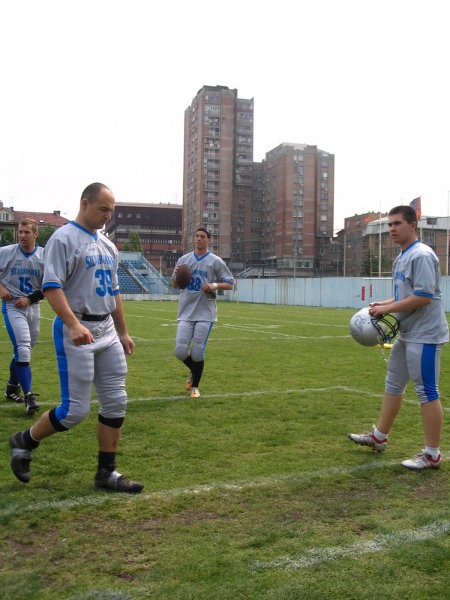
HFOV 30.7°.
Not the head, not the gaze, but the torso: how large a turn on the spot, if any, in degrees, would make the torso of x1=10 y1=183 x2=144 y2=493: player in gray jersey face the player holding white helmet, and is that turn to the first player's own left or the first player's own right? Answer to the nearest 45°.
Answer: approximately 45° to the first player's own left

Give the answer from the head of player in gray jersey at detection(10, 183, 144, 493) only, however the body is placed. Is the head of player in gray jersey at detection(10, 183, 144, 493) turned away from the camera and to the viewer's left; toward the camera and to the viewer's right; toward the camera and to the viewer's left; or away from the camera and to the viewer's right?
toward the camera and to the viewer's right

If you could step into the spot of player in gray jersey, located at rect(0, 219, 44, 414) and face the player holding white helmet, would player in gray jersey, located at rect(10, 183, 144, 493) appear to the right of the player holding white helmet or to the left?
right

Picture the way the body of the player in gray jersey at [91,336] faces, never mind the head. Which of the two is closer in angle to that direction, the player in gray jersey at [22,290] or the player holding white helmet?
the player holding white helmet

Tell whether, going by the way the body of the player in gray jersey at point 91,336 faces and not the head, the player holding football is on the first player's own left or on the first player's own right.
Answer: on the first player's own left

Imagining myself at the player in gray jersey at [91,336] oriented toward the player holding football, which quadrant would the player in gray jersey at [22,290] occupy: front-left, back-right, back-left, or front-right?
front-left

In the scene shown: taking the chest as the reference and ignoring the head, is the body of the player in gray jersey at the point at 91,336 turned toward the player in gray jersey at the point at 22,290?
no

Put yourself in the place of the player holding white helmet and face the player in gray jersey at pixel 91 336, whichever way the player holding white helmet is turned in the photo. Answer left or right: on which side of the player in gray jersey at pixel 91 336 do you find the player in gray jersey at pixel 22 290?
right

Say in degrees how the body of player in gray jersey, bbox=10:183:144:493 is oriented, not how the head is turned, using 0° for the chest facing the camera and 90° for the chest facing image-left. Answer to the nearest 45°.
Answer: approximately 315°

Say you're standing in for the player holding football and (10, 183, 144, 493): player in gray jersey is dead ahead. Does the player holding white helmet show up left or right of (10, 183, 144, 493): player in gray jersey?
left
